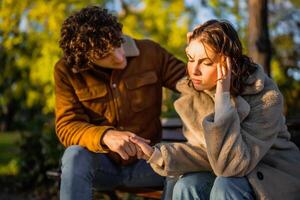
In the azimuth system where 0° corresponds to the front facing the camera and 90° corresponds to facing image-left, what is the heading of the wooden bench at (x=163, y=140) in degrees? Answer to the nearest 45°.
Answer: approximately 0°

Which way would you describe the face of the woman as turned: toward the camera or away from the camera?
toward the camera

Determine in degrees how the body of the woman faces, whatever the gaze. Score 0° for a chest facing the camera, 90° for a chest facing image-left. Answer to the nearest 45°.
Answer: approximately 45°

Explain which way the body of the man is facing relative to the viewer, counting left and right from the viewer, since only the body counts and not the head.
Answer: facing the viewer

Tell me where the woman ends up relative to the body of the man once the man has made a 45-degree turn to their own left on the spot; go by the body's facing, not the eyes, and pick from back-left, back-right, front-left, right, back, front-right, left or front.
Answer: front
